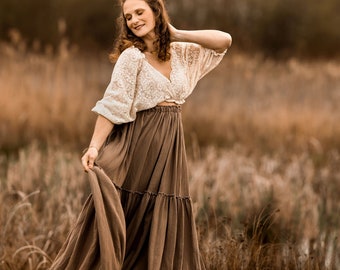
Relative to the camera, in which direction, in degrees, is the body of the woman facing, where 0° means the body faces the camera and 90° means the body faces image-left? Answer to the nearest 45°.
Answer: approximately 315°
